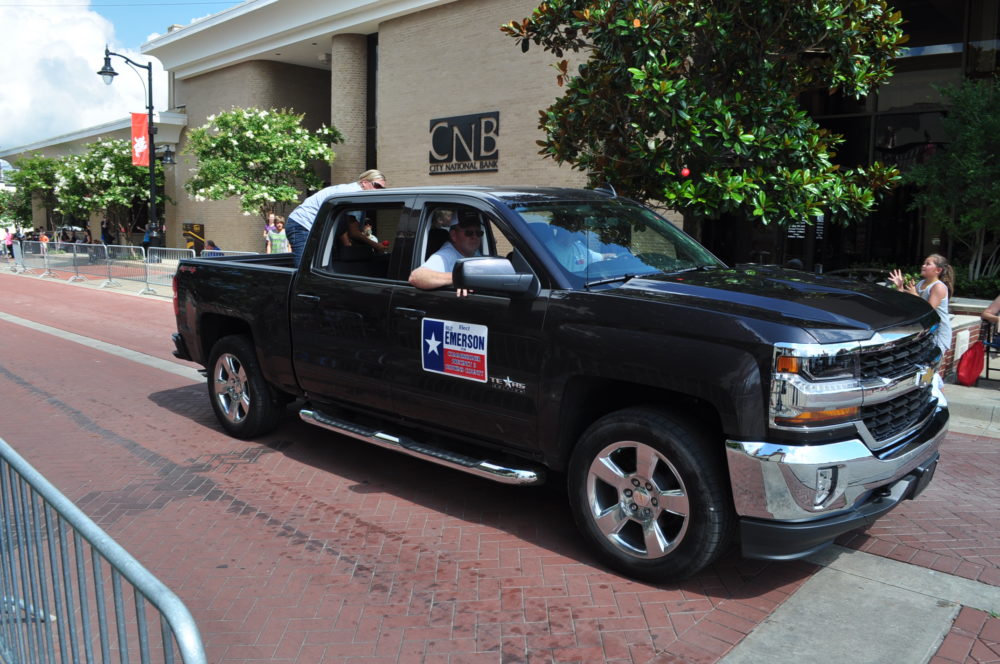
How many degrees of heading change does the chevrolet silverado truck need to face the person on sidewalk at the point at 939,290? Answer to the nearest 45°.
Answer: approximately 90° to its left

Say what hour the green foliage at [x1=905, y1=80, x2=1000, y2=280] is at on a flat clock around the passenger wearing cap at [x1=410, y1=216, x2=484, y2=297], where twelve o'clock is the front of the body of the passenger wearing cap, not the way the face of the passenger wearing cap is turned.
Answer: The green foliage is roughly at 9 o'clock from the passenger wearing cap.

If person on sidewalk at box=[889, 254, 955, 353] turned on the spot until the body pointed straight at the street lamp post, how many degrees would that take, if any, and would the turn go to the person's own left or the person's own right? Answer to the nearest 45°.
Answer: approximately 45° to the person's own right

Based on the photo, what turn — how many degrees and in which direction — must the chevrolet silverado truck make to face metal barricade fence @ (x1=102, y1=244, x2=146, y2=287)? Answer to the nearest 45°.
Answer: approximately 180°

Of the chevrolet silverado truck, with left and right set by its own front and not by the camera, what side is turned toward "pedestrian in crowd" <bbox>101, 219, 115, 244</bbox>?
back

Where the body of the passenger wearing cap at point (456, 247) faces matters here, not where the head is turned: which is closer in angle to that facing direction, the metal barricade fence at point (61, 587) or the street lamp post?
the metal barricade fence

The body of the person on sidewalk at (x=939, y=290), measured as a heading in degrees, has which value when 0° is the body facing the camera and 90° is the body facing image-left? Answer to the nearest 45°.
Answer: approximately 90°

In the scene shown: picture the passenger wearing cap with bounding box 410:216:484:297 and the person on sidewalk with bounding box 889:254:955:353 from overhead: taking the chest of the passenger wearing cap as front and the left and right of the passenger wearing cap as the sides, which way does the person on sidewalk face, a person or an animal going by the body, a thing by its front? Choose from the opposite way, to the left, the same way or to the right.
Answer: the opposite way

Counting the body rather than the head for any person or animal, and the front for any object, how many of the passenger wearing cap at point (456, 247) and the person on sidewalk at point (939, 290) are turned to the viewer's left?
1

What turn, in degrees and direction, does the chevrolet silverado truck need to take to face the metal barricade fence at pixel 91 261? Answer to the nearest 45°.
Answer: approximately 180°
